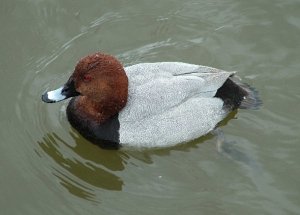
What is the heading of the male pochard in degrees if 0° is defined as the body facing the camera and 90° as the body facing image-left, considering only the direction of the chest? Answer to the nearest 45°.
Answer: approximately 90°
